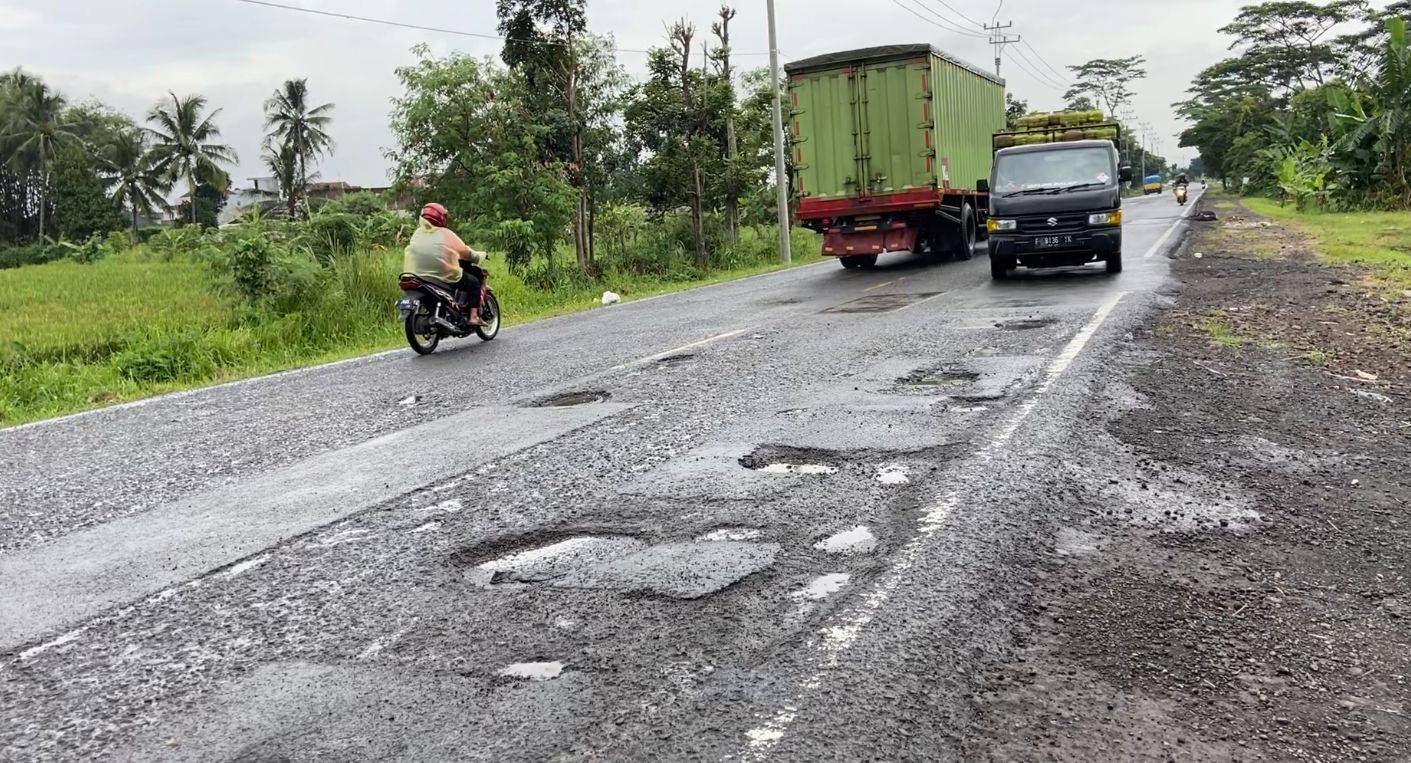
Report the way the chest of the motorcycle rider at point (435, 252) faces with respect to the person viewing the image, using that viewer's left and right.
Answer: facing away from the viewer and to the right of the viewer

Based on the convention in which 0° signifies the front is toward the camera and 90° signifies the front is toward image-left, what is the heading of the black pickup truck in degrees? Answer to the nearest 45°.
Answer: approximately 0°

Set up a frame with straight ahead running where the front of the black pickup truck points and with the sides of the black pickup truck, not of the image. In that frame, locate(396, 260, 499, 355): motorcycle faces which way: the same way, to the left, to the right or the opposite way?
the opposite way

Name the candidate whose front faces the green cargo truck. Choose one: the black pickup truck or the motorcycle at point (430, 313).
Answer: the motorcycle

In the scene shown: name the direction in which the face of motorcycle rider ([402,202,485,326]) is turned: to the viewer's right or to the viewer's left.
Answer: to the viewer's right

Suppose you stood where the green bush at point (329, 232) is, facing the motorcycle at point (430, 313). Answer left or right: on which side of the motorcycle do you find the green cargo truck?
left

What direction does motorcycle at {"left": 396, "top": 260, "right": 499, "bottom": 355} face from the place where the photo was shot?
facing away from the viewer and to the right of the viewer

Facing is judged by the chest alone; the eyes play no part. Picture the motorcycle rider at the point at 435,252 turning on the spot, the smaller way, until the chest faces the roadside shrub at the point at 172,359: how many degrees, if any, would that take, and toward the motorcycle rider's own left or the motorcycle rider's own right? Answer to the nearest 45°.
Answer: approximately 135° to the motorcycle rider's own left

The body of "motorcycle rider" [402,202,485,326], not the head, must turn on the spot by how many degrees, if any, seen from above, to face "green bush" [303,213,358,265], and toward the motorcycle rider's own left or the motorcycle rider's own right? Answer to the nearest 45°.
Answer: approximately 45° to the motorcycle rider's own left

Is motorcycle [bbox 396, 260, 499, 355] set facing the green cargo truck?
yes

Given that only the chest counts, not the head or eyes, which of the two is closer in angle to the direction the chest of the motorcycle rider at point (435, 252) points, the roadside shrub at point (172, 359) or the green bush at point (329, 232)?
the green bush
